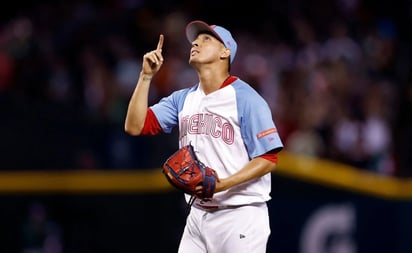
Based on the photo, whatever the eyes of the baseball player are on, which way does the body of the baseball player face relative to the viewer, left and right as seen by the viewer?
facing the viewer and to the left of the viewer
